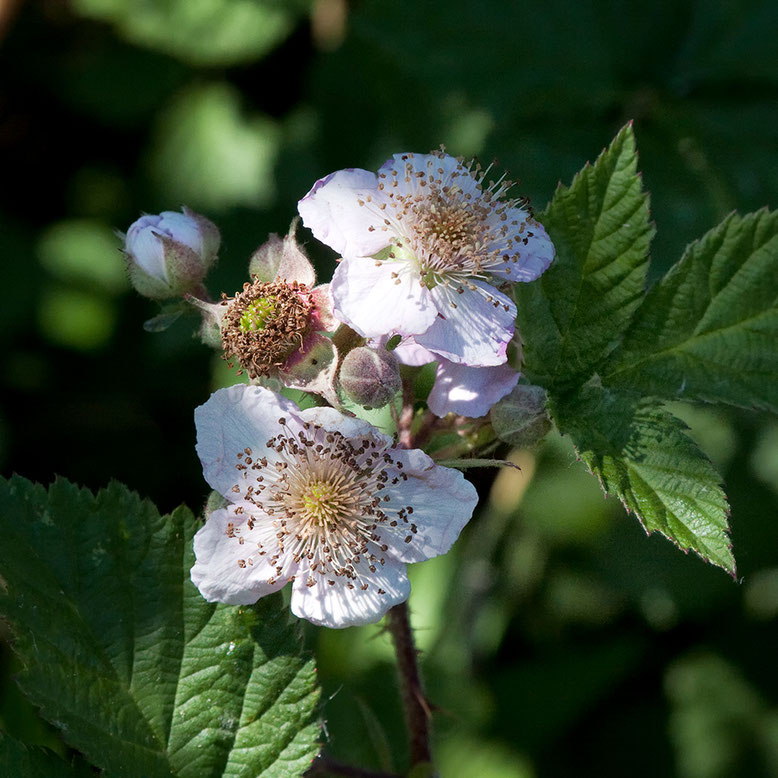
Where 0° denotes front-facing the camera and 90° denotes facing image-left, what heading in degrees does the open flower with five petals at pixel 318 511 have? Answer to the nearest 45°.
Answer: approximately 0°
